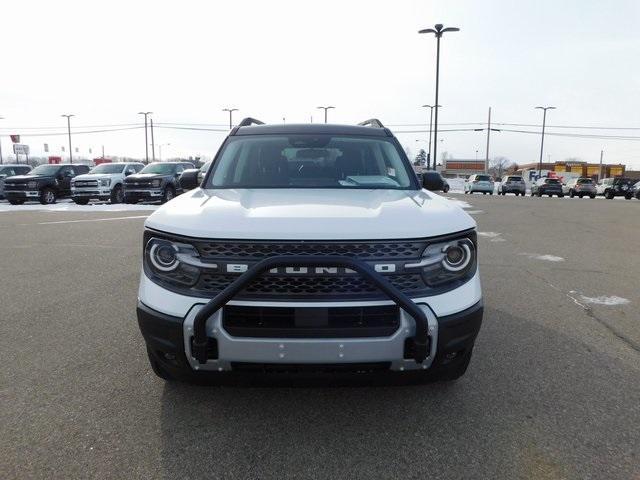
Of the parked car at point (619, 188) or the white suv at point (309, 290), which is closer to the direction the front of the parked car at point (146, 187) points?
the white suv

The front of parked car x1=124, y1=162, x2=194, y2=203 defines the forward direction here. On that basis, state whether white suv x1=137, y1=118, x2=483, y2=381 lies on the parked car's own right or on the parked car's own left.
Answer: on the parked car's own left

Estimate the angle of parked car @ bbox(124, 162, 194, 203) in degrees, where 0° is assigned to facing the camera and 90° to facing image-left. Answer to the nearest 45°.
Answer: approximately 45°

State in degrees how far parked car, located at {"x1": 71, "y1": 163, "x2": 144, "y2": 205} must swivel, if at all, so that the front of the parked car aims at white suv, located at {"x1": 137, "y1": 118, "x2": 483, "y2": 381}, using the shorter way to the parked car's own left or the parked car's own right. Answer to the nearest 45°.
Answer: approximately 45° to the parked car's own left

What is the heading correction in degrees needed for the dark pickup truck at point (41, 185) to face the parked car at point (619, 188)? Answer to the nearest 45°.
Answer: approximately 135° to its left

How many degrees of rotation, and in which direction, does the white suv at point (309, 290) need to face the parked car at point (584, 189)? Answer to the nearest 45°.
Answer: approximately 135° to its left

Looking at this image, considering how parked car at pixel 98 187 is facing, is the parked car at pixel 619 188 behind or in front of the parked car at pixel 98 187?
behind

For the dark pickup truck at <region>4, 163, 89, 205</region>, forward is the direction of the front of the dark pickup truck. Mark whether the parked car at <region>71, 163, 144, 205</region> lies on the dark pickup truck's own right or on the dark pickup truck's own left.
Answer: on the dark pickup truck's own left

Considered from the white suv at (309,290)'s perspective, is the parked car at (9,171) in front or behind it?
behind

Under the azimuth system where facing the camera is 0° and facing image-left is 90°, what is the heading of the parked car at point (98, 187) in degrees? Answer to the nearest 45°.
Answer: approximately 45°
